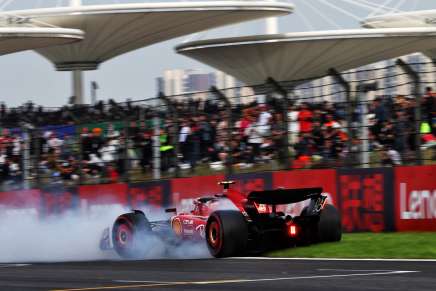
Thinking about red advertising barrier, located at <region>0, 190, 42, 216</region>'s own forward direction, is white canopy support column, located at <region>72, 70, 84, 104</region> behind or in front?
behind

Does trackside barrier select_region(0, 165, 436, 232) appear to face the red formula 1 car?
yes

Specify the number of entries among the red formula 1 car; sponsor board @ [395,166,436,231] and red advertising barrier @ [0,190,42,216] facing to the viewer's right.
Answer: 0

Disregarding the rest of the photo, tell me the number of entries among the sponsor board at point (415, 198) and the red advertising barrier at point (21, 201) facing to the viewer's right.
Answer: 0

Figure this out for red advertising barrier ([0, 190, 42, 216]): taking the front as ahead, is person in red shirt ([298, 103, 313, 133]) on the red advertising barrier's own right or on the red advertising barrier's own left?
on the red advertising barrier's own left

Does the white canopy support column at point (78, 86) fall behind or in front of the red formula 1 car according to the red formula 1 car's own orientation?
in front

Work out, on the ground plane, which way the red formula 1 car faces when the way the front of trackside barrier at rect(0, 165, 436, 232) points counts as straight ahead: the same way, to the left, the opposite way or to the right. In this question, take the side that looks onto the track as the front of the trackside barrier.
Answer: to the right

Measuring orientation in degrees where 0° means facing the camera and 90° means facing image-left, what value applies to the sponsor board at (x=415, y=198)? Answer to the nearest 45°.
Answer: approximately 45°

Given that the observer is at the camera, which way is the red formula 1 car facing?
facing away from the viewer and to the left of the viewer

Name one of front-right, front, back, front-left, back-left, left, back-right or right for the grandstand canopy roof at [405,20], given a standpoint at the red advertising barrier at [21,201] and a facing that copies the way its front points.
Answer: back

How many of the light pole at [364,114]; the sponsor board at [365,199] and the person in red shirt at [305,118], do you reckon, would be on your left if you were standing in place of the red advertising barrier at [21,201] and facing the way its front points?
3

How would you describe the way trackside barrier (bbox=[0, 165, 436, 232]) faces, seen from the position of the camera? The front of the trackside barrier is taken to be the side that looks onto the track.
facing the viewer and to the left of the viewer
